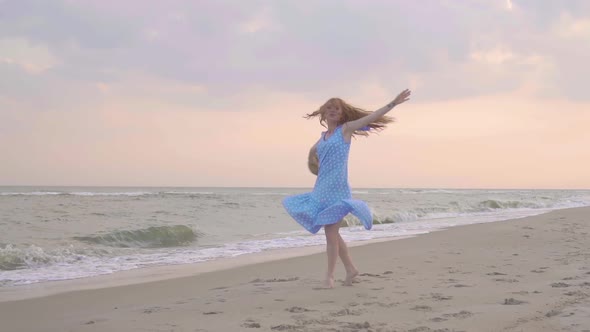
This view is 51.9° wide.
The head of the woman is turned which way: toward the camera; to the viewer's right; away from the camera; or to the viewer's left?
toward the camera

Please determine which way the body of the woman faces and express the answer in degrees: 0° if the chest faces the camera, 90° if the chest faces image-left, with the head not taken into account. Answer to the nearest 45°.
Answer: approximately 45°
